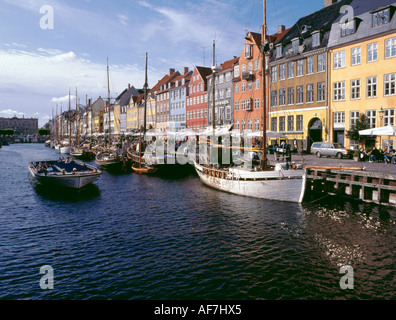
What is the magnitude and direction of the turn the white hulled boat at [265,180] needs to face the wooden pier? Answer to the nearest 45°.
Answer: approximately 45° to its left

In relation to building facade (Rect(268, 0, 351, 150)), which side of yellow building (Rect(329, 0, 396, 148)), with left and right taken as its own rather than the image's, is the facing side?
right

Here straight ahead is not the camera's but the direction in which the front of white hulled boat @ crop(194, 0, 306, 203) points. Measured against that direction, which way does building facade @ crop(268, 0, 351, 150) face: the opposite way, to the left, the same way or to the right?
to the right

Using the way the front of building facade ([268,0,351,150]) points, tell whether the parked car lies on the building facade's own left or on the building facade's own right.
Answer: on the building facade's own left

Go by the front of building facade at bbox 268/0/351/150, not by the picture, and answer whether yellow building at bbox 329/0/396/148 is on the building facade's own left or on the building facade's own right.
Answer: on the building facade's own left

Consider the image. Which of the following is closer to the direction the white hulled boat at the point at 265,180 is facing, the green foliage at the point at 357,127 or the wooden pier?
the wooden pier

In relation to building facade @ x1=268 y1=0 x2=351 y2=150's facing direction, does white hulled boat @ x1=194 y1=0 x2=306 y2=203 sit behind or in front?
in front

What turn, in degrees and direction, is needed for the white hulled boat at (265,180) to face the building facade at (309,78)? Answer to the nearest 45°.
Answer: approximately 135° to its left

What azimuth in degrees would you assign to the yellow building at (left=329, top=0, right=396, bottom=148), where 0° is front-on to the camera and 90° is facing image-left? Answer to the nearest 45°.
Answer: approximately 45°

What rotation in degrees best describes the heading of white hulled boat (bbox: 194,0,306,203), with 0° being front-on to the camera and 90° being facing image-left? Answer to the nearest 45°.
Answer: approximately 315°

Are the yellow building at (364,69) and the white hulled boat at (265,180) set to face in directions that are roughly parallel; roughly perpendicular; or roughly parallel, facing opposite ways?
roughly perpendicular
